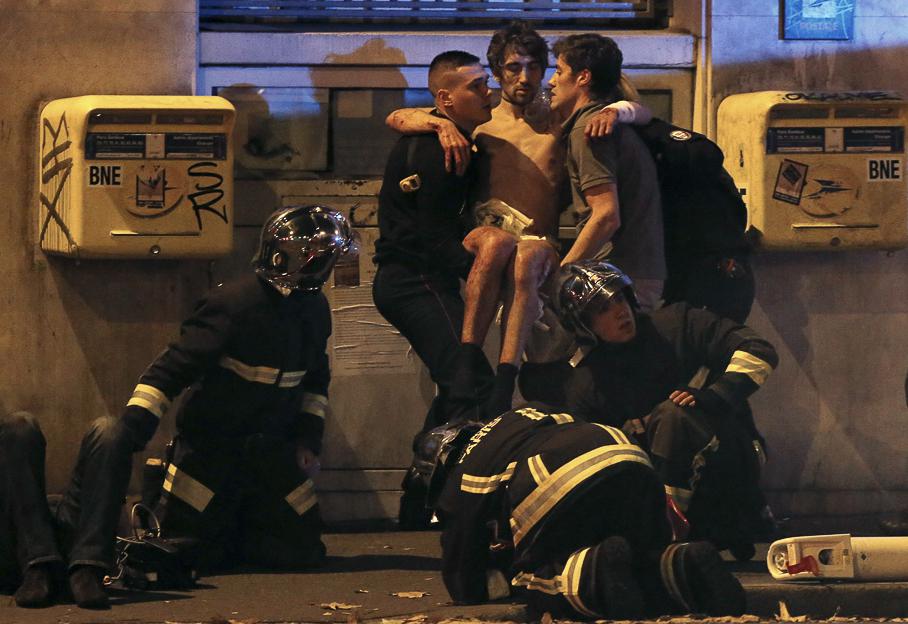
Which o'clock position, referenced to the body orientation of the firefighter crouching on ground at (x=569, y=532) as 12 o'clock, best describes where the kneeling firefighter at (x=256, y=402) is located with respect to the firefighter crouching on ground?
The kneeling firefighter is roughly at 12 o'clock from the firefighter crouching on ground.

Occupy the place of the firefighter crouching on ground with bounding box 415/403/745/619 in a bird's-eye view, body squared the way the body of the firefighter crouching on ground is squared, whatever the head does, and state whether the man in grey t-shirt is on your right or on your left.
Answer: on your right

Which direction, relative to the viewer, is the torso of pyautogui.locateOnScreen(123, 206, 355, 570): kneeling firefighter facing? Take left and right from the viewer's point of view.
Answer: facing the viewer and to the right of the viewer

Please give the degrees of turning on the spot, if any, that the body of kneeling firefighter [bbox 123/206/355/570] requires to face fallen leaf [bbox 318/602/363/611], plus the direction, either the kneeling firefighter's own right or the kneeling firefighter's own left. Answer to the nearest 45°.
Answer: approximately 45° to the kneeling firefighter's own right

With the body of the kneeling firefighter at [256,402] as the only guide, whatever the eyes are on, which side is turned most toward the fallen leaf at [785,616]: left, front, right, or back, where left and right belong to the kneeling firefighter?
front

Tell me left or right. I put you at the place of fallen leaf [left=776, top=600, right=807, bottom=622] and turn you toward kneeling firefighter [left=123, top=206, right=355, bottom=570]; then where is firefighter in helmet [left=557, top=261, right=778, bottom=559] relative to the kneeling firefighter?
right

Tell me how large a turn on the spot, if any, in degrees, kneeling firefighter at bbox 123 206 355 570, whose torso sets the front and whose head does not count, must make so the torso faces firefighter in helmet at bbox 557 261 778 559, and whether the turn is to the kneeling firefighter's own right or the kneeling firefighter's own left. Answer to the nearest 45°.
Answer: approximately 45° to the kneeling firefighter's own left

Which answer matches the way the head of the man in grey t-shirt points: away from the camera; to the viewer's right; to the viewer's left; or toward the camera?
to the viewer's left

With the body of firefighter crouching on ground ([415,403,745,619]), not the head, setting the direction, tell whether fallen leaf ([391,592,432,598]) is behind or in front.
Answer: in front

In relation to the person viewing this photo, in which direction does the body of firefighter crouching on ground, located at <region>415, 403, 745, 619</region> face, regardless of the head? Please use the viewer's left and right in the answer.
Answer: facing away from the viewer and to the left of the viewer

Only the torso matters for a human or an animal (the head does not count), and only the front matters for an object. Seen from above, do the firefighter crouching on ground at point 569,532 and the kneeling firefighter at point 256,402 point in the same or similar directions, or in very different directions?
very different directions
